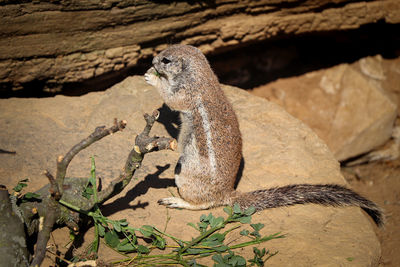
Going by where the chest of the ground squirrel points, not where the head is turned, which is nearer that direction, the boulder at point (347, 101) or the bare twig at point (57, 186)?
the bare twig

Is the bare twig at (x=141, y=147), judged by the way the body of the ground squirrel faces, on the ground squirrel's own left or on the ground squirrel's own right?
on the ground squirrel's own left

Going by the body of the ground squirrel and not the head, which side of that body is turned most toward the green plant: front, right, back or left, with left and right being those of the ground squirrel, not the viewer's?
left

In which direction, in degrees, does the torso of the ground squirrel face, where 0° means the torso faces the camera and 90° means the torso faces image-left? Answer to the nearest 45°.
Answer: approximately 90°

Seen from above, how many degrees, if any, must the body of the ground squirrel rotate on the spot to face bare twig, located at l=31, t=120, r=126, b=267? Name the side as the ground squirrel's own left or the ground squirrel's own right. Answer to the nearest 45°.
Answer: approximately 45° to the ground squirrel's own left

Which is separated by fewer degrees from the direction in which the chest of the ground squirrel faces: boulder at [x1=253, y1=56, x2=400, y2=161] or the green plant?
the green plant
